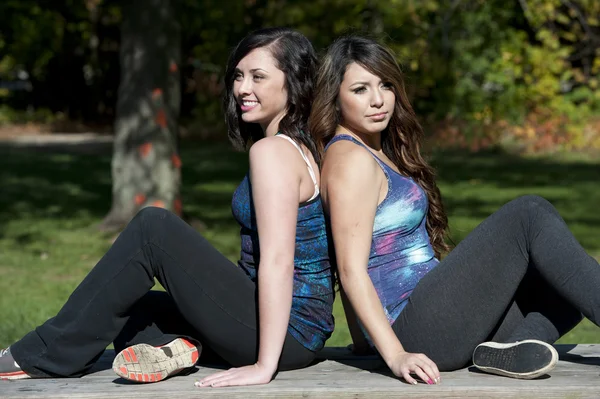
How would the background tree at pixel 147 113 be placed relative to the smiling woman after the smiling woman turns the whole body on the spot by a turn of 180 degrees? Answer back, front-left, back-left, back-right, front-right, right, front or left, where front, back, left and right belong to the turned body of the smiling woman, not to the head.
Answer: left

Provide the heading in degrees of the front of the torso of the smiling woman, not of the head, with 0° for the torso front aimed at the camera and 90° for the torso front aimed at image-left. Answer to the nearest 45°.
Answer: approximately 90°

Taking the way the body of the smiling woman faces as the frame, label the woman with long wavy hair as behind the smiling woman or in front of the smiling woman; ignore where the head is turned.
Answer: behind
